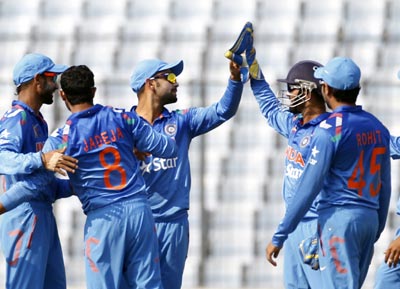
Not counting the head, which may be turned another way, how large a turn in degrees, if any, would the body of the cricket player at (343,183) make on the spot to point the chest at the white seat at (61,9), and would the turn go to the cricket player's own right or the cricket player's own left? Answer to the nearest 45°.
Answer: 0° — they already face it

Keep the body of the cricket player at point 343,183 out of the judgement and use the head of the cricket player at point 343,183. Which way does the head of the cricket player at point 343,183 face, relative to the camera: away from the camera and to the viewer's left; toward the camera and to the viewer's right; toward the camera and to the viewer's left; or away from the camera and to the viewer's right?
away from the camera and to the viewer's left

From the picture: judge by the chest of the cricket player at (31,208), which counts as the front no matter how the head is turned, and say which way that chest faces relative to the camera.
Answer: to the viewer's right

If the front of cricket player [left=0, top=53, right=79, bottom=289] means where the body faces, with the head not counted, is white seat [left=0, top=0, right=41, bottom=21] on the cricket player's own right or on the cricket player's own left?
on the cricket player's own left

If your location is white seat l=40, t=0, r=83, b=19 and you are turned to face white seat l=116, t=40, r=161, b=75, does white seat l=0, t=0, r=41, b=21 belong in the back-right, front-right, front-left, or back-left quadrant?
back-right

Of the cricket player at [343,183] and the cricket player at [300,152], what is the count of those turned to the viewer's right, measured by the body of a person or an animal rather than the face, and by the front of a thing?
0

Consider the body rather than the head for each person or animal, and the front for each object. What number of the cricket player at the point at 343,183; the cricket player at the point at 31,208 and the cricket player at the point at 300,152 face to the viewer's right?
1

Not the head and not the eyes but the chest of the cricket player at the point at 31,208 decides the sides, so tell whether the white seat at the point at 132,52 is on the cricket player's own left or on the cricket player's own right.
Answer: on the cricket player's own left

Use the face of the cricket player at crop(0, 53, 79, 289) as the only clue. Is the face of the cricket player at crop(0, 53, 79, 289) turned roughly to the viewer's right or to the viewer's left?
to the viewer's right

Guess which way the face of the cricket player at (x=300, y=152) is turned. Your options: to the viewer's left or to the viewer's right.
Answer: to the viewer's left

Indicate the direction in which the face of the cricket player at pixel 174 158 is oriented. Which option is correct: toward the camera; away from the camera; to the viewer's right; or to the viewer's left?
to the viewer's right

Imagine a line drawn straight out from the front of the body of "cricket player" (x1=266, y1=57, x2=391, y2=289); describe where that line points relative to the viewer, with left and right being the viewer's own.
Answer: facing away from the viewer and to the left of the viewer
